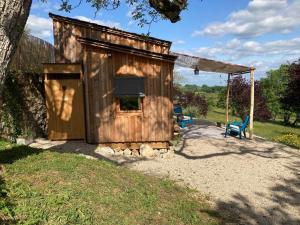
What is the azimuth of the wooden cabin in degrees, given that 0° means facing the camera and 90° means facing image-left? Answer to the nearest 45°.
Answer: approximately 0°

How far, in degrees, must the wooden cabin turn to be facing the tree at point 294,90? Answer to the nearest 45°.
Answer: approximately 135° to its left

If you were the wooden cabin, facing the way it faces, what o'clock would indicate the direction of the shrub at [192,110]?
The shrub is roughly at 7 o'clock from the wooden cabin.
